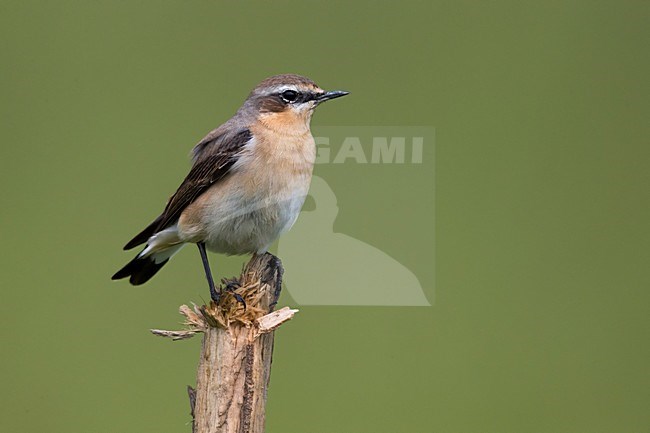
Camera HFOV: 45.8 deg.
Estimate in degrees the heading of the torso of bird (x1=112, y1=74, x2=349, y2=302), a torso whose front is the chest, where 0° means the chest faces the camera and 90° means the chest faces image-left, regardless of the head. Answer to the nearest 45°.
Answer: approximately 270°
